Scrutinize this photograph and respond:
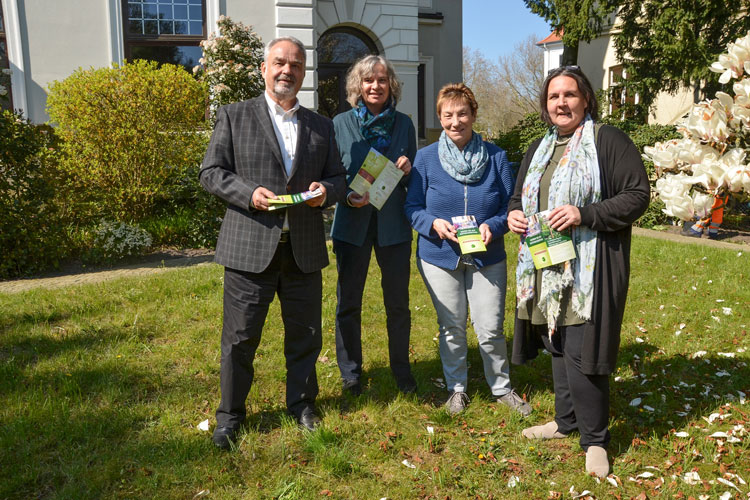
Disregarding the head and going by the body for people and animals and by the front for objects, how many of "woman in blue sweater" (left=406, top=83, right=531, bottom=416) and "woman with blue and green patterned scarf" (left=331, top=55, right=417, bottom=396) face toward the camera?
2

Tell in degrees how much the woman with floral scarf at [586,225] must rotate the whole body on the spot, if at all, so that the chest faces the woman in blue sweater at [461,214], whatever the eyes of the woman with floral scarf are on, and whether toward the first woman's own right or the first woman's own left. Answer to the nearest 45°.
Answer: approximately 90° to the first woman's own right

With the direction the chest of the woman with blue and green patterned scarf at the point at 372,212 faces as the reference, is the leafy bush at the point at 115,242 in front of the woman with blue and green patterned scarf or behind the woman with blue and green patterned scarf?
behind

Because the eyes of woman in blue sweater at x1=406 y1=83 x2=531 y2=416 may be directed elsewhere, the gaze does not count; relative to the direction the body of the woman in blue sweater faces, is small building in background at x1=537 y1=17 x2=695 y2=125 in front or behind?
behind

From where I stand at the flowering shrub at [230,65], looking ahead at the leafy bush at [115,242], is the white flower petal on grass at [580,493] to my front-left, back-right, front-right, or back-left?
front-left

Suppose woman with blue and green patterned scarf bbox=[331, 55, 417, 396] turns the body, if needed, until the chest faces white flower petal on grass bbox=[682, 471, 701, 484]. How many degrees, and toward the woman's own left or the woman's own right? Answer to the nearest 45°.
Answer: approximately 45° to the woman's own left

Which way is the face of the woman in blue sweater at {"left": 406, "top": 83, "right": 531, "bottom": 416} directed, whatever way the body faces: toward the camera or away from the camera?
toward the camera

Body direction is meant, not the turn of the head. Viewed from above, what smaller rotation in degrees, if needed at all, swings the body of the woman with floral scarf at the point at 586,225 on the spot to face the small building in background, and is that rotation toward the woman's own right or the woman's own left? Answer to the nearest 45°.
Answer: approximately 135° to the woman's own right

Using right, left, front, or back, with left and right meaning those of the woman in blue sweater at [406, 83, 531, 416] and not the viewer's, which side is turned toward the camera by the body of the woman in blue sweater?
front

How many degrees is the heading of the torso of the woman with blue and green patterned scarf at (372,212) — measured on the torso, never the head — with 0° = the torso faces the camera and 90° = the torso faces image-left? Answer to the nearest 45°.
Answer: approximately 0°

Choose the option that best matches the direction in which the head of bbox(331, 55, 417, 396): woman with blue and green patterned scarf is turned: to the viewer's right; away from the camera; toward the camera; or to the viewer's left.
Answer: toward the camera

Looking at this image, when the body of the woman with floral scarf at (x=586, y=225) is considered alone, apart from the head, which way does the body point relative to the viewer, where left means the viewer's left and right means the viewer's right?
facing the viewer and to the left of the viewer

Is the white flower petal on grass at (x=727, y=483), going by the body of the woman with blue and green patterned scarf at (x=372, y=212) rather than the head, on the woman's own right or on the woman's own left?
on the woman's own left

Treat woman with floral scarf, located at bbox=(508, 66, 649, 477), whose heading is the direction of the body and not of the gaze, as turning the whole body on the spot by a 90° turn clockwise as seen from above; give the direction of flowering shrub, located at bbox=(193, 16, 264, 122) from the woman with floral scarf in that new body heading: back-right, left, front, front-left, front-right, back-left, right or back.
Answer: front

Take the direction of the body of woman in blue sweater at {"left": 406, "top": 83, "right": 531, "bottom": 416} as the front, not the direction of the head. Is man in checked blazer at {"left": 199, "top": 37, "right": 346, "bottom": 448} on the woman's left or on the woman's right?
on the woman's right
